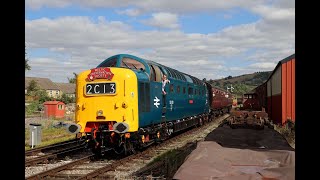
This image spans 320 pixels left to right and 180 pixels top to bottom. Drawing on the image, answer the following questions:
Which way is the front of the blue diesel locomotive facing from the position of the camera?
facing the viewer and to the left of the viewer
